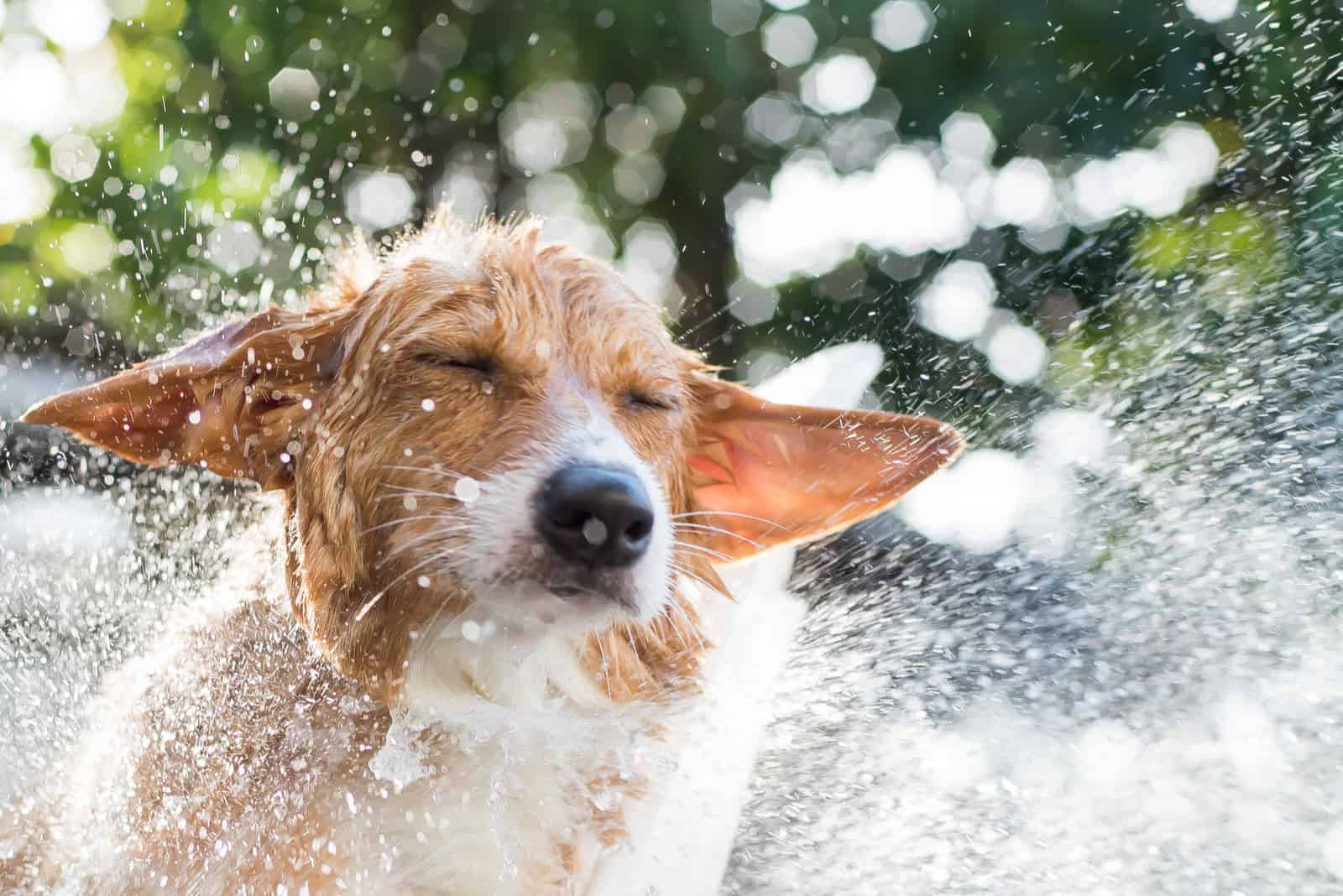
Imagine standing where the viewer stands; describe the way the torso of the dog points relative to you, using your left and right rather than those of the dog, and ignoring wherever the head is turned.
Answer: facing the viewer and to the right of the viewer
